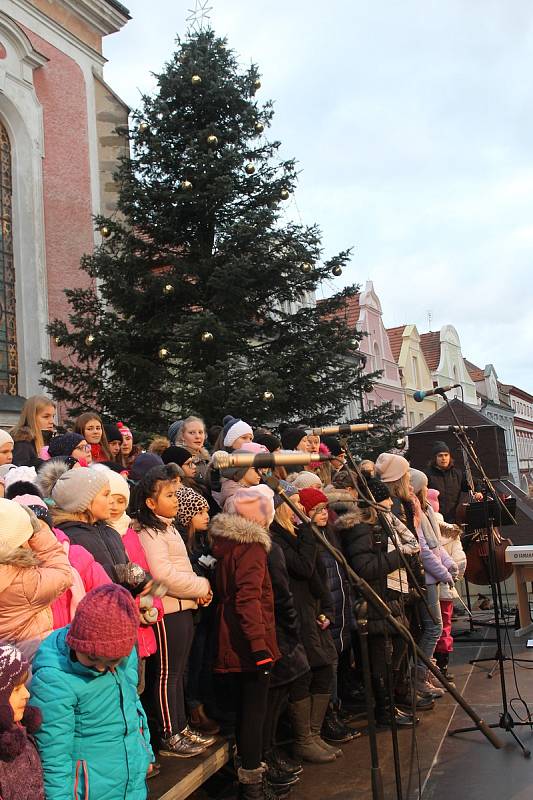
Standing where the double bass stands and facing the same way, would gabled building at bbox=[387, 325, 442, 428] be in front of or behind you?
behind

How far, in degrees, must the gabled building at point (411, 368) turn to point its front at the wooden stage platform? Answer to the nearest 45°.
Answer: approximately 45° to its right

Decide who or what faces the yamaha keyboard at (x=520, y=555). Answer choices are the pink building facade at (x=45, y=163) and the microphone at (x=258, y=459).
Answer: the pink building facade

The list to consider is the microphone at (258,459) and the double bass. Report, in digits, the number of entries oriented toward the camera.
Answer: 1

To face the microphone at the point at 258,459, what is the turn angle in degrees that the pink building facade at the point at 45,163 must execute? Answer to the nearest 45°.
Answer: approximately 45° to its right

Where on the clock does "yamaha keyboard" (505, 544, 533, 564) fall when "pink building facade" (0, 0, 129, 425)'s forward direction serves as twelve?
The yamaha keyboard is roughly at 12 o'clock from the pink building facade.

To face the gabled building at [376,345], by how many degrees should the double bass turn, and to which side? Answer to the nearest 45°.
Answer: approximately 180°

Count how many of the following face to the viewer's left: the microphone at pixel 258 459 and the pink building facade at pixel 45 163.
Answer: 1

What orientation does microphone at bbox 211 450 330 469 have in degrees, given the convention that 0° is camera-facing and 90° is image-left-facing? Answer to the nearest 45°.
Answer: approximately 90°

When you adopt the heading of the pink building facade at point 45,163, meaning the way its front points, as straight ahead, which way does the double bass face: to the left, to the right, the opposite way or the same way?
to the right
